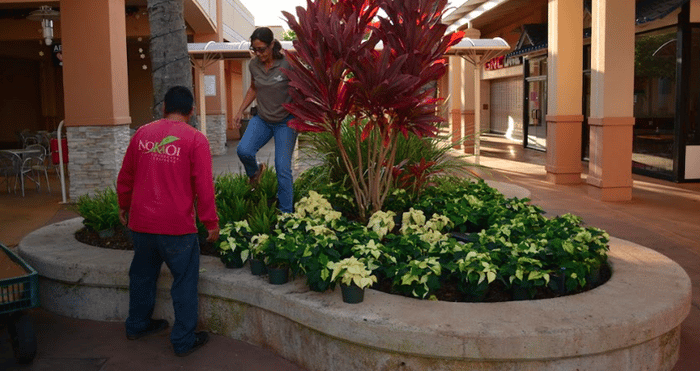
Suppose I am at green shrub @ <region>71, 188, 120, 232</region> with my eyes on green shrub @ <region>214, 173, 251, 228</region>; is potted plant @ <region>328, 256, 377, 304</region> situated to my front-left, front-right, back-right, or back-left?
front-right

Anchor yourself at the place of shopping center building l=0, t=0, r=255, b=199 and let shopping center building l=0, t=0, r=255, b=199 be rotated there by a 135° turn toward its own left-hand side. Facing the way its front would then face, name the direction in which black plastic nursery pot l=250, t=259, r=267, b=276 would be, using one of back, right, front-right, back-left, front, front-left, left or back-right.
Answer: back

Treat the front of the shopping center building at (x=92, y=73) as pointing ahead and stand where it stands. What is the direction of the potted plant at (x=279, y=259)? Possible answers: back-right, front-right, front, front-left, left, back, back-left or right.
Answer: front-right

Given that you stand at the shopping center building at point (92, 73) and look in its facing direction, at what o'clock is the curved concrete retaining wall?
The curved concrete retaining wall is roughly at 1 o'clock from the shopping center building.

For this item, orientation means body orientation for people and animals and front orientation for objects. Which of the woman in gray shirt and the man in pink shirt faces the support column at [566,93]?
the man in pink shirt

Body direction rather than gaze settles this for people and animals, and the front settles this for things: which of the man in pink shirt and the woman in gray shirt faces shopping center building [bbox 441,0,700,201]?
the man in pink shirt

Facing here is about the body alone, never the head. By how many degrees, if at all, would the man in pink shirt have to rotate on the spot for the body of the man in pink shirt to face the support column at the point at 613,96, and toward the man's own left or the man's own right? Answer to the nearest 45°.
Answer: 0° — they already face it

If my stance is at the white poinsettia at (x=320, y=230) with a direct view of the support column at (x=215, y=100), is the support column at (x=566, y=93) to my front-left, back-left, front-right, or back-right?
front-right

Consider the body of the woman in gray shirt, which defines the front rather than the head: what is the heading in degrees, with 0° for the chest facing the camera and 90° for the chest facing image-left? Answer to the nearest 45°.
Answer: approximately 45°

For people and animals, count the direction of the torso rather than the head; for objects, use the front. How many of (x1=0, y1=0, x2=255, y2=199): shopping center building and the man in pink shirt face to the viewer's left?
0

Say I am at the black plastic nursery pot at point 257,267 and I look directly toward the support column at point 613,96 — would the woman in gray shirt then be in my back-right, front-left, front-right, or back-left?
front-left

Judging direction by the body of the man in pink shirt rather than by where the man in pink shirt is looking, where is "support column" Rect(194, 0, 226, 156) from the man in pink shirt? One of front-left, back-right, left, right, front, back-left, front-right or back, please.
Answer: front-left

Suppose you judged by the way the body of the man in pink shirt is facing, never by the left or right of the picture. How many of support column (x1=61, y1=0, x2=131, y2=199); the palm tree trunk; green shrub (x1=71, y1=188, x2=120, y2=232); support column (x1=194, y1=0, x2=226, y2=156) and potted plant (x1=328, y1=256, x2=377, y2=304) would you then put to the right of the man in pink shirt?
1

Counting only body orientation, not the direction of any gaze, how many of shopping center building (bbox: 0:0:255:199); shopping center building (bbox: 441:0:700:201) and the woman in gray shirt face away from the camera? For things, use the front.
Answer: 0

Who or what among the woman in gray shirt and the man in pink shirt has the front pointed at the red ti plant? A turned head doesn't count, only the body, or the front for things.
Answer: the man in pink shirt

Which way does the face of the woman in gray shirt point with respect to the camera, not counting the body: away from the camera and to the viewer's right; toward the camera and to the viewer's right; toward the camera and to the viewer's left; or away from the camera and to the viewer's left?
toward the camera and to the viewer's left

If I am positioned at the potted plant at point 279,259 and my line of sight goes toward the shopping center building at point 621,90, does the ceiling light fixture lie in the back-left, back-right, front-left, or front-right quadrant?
front-left

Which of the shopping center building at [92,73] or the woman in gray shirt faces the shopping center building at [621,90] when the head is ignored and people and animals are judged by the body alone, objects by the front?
the shopping center building at [92,73]

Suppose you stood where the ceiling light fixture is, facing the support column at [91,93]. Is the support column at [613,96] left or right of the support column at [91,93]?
left

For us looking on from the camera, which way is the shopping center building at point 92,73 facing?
facing the viewer and to the right of the viewer
